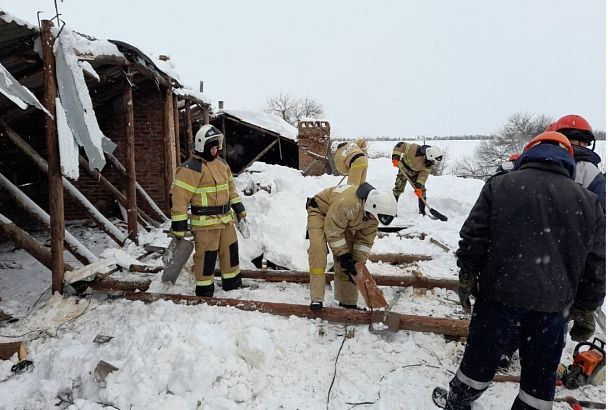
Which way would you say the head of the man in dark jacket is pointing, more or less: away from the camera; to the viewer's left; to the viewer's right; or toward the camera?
away from the camera

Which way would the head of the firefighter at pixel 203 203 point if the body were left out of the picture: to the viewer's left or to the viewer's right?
to the viewer's right

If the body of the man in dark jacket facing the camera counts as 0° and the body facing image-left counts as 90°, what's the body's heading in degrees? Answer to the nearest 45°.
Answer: approximately 180°

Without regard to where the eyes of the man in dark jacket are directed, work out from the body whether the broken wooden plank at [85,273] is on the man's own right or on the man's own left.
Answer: on the man's own left

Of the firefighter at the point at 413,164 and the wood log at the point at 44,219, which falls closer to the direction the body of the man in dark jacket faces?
the firefighter

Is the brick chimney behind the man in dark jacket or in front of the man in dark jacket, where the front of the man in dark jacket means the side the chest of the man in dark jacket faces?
in front

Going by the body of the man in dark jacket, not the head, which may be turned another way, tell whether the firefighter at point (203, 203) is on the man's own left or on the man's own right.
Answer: on the man's own left

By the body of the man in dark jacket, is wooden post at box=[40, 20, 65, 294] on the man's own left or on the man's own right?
on the man's own left

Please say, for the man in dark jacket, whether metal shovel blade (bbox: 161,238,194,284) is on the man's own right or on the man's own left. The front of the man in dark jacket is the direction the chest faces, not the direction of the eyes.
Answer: on the man's own left

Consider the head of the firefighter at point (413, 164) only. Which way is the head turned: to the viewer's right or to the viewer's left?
to the viewer's right

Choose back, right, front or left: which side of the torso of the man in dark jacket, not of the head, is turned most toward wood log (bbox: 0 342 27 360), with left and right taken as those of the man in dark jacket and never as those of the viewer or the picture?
left
